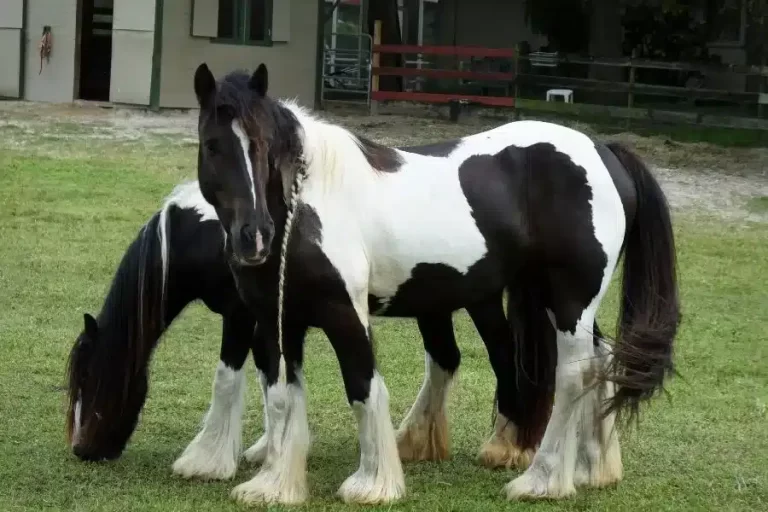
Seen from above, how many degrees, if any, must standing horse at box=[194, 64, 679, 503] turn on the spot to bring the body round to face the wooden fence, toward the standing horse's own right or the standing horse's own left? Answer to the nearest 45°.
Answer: approximately 135° to the standing horse's own right

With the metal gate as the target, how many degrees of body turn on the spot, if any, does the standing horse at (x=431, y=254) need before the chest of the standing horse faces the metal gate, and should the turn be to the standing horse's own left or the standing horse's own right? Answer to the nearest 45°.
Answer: approximately 135° to the standing horse's own right

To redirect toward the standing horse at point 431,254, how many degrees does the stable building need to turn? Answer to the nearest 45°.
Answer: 0° — it already faces it

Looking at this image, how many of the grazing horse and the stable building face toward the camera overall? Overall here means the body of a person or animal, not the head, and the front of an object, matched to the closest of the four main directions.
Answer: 1

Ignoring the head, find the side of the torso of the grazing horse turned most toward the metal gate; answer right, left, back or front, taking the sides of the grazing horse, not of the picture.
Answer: right

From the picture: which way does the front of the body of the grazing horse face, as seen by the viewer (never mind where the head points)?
to the viewer's left

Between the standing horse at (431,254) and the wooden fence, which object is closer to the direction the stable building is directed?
the standing horse

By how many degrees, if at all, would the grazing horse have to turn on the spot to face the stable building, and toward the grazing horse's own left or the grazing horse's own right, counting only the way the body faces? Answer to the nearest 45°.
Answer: approximately 90° to the grazing horse's own right

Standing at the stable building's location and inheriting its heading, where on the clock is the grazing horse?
The grazing horse is roughly at 12 o'clock from the stable building.

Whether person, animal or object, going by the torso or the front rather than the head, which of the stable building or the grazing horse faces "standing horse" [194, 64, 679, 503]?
the stable building

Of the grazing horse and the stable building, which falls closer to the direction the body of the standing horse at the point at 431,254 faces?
the grazing horse
